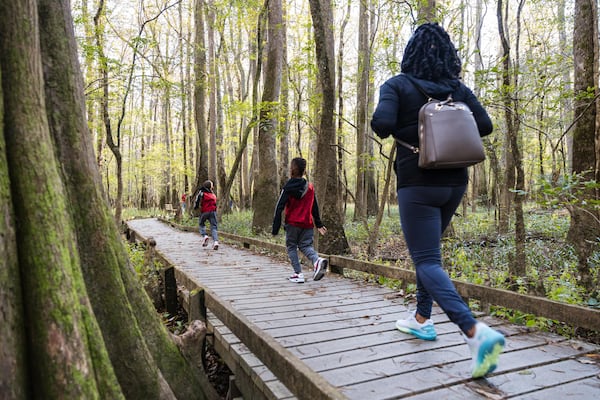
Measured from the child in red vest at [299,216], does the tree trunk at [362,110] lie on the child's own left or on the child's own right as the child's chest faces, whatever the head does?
on the child's own right

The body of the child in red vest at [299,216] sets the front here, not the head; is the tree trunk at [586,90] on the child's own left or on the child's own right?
on the child's own right

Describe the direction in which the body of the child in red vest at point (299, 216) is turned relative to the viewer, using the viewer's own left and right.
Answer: facing away from the viewer and to the left of the viewer

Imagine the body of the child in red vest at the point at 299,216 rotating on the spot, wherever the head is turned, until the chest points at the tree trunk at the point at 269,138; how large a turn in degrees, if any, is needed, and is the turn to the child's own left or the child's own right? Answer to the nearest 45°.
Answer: approximately 45° to the child's own right

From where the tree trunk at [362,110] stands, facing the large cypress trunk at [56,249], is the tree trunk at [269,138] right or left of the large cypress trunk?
right
